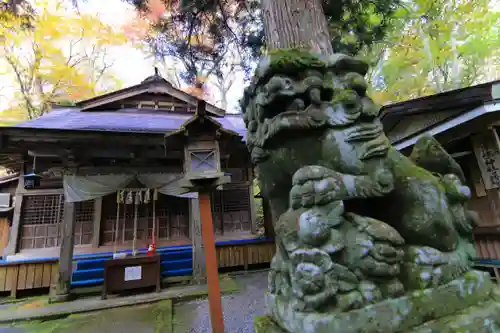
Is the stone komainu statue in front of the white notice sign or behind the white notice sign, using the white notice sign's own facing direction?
in front

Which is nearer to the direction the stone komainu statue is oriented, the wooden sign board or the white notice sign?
the white notice sign

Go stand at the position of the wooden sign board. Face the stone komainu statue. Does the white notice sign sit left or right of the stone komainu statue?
right

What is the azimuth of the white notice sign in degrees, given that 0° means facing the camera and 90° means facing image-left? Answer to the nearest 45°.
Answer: approximately 0°

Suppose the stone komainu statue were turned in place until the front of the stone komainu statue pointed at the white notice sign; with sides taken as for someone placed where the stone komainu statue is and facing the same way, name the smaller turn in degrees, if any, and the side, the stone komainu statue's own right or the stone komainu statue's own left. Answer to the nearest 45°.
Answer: approximately 90° to the stone komainu statue's own right

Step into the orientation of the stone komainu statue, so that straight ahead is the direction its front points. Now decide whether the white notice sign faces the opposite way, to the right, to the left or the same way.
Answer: to the left

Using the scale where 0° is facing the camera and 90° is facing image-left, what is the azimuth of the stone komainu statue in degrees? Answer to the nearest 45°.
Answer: approximately 45°

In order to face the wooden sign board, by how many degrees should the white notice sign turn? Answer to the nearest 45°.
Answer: approximately 45° to its left

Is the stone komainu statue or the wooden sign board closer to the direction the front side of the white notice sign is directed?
the stone komainu statue

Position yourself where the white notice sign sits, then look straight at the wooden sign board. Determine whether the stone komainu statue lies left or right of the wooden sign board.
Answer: right

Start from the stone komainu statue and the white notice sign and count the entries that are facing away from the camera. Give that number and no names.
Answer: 0

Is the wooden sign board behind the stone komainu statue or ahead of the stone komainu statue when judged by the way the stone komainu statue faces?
behind
